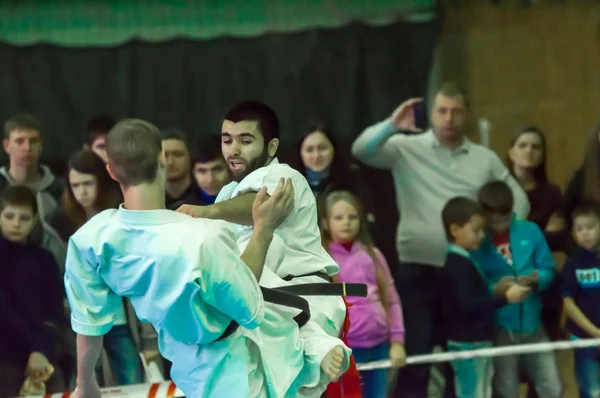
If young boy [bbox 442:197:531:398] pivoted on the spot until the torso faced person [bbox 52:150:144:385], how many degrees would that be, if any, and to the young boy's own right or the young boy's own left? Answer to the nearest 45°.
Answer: approximately 180°

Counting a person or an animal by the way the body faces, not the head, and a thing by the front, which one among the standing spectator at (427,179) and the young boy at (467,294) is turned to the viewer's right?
the young boy

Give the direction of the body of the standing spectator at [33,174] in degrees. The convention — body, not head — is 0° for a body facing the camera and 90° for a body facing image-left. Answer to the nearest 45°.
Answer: approximately 0°

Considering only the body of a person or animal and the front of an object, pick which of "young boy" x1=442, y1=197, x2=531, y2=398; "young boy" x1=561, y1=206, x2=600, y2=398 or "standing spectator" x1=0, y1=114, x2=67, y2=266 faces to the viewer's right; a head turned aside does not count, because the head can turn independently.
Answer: "young boy" x1=442, y1=197, x2=531, y2=398

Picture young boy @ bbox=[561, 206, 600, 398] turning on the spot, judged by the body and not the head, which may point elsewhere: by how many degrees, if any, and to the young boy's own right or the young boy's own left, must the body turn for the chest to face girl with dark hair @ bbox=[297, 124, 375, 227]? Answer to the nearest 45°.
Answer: approximately 90° to the young boy's own right

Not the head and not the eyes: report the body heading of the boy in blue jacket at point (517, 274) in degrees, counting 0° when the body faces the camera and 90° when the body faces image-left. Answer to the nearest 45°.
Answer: approximately 45°

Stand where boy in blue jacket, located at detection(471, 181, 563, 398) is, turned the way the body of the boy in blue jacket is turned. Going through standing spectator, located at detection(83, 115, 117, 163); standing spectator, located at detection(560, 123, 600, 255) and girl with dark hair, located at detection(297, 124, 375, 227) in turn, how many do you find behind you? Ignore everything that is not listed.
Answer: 1

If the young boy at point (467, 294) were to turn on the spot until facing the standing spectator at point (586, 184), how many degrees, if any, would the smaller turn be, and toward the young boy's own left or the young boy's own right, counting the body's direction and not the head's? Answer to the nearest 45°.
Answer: approximately 45° to the young boy's own left

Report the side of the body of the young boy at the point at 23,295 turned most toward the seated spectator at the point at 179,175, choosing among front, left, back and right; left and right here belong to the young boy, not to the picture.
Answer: left

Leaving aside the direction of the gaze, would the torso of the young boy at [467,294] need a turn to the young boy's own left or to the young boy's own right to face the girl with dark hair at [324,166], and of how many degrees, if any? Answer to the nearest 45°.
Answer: approximately 180°

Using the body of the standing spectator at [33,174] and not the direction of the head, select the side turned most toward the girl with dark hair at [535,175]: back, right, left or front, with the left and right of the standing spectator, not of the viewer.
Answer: left
